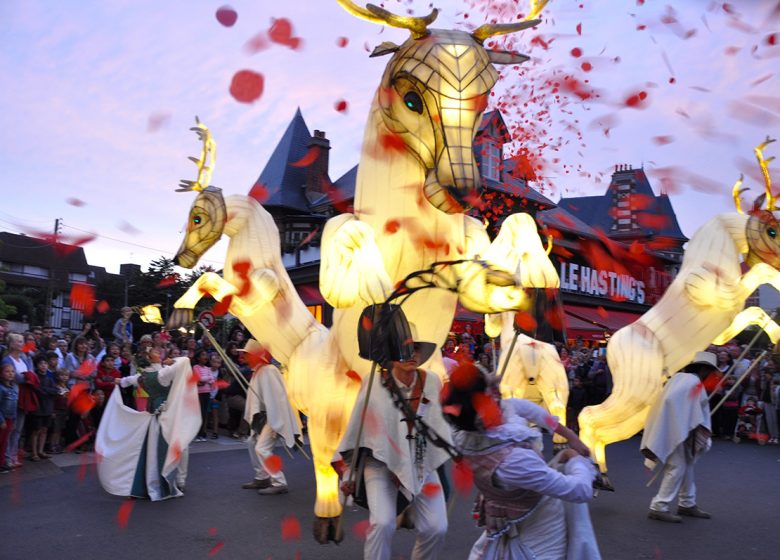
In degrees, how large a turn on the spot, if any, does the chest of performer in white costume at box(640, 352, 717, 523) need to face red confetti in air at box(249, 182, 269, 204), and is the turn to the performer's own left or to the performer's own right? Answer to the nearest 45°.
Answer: approximately 135° to the performer's own right

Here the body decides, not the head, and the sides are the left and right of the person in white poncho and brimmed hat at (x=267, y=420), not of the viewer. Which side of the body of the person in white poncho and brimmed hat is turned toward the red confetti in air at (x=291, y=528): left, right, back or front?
left

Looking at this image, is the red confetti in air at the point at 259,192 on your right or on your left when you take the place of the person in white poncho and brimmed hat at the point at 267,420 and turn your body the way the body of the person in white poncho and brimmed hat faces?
on your left

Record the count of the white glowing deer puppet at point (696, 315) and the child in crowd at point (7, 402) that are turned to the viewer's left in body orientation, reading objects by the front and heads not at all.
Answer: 0

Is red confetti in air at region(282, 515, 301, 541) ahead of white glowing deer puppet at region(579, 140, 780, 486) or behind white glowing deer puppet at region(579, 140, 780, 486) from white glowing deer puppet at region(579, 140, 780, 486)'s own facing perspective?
behind

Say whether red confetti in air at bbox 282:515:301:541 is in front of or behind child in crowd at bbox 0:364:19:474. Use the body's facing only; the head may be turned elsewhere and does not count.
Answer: in front
